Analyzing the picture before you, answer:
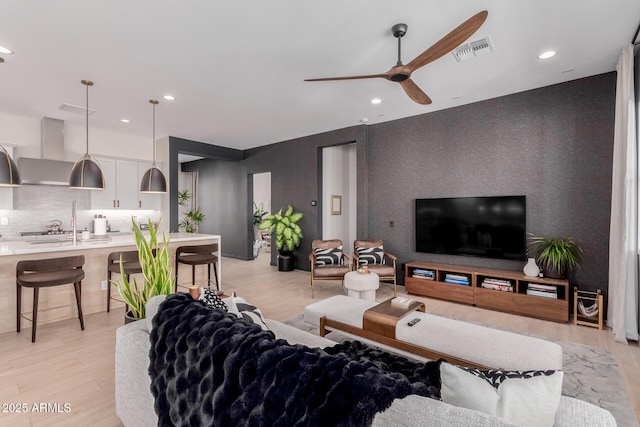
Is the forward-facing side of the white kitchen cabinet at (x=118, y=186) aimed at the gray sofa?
yes

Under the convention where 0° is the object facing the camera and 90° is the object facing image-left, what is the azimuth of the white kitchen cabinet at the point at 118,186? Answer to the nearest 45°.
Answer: approximately 0°

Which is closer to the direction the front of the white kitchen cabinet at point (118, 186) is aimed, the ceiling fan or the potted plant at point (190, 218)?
the ceiling fan

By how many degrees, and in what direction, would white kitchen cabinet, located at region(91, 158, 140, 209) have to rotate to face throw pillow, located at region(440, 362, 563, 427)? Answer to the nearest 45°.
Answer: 0° — it already faces it

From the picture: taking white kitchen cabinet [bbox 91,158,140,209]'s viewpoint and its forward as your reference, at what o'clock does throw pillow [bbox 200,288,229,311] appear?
The throw pillow is roughly at 12 o'clock from the white kitchen cabinet.

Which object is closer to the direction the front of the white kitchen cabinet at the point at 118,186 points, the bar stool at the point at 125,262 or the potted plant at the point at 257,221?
the bar stool

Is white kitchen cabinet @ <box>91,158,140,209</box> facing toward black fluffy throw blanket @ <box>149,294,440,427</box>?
yes

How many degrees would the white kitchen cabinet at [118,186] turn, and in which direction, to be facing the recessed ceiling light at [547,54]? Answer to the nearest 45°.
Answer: approximately 45° to its left

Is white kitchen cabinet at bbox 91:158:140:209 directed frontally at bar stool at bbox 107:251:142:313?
yes

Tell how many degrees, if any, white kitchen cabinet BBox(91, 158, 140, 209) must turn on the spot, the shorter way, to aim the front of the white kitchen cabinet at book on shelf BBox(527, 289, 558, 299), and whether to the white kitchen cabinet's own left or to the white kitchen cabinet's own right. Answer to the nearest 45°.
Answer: approximately 45° to the white kitchen cabinet's own left
